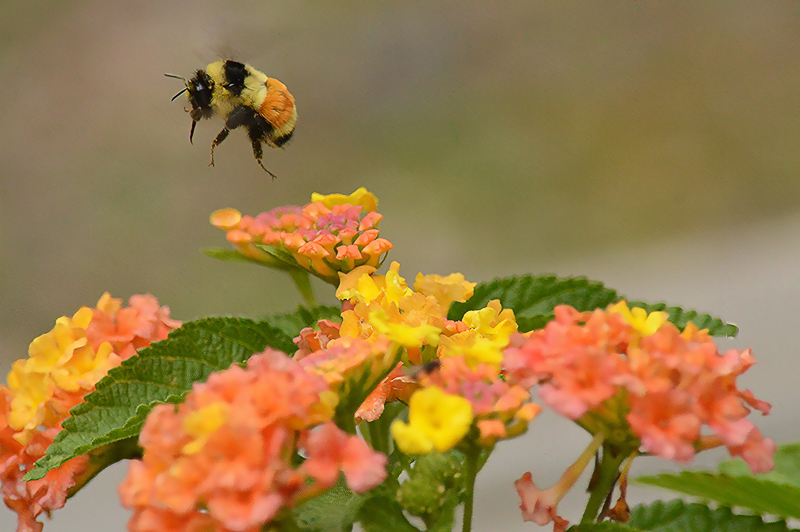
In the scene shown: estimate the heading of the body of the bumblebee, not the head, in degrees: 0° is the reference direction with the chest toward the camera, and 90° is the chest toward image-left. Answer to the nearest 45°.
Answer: approximately 90°
